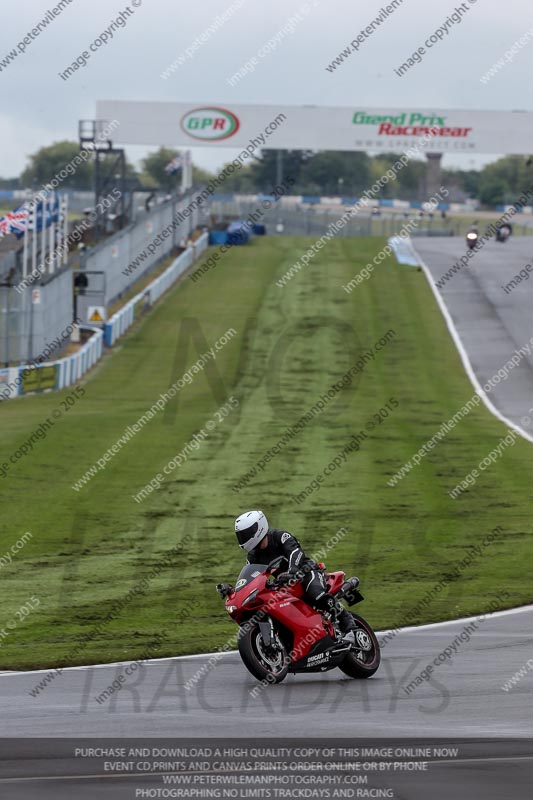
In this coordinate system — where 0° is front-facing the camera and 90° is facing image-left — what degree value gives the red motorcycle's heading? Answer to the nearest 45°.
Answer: approximately 45°

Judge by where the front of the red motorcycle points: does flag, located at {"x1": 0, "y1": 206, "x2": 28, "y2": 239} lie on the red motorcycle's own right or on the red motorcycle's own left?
on the red motorcycle's own right

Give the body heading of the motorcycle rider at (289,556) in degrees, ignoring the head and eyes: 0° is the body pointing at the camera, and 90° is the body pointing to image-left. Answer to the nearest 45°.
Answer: approximately 45°

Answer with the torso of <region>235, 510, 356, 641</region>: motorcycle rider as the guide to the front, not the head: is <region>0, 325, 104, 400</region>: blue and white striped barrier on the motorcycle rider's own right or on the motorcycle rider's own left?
on the motorcycle rider's own right

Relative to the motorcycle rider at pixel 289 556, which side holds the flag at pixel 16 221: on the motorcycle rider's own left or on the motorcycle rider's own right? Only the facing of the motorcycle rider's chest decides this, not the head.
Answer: on the motorcycle rider's own right

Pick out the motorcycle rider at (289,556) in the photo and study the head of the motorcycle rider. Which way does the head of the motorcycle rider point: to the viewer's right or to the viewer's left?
to the viewer's left
